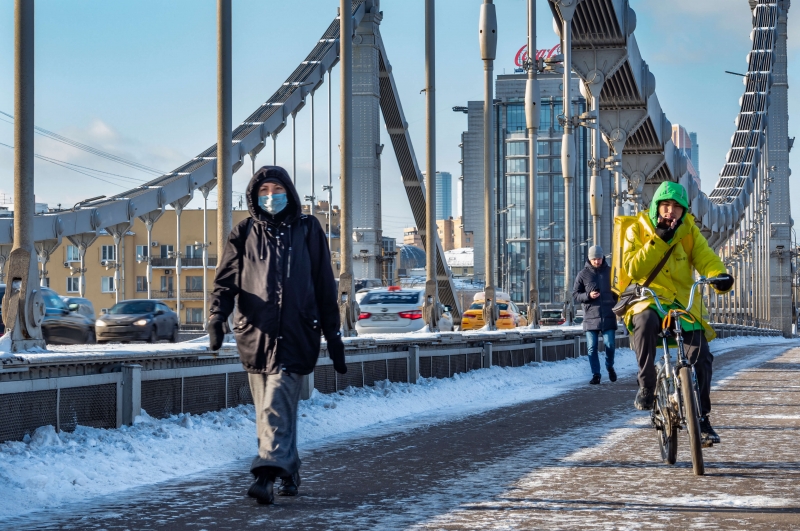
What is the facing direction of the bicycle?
toward the camera

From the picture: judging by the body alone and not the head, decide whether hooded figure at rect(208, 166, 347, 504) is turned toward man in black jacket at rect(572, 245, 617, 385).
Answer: no

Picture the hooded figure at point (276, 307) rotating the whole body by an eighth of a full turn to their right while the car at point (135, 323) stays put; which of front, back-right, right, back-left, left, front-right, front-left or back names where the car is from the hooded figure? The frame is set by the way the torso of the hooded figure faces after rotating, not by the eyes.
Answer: back-right

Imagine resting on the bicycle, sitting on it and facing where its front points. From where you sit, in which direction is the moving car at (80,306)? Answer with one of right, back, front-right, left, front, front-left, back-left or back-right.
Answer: back-right

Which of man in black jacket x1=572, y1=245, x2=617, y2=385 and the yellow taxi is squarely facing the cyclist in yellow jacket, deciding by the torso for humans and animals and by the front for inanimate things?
the man in black jacket

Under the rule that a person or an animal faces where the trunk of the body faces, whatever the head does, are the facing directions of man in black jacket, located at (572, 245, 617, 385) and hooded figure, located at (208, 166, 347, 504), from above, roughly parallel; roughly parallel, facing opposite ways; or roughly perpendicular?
roughly parallel

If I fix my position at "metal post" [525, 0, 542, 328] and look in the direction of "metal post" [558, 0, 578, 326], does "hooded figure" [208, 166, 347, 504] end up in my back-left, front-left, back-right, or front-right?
back-right

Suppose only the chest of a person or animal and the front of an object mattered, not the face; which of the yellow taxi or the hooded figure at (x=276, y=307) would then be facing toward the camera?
the hooded figure

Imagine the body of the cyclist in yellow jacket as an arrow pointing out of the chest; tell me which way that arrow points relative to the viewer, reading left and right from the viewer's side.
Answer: facing the viewer

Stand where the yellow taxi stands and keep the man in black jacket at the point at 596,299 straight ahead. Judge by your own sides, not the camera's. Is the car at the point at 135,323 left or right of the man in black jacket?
right

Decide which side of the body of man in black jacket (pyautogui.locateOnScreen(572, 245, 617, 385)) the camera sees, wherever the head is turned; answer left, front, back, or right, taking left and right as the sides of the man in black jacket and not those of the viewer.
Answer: front

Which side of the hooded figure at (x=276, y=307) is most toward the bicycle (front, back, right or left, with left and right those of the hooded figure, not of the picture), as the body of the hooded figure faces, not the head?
left

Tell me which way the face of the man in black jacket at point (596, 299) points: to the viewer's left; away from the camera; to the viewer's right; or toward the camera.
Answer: toward the camera

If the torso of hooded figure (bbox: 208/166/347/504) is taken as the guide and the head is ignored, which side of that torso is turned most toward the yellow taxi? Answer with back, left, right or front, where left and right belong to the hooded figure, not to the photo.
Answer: back

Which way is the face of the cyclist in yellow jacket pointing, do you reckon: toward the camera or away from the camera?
toward the camera

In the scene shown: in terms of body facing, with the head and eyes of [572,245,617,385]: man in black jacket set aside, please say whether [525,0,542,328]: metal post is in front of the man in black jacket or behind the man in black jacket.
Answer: behind

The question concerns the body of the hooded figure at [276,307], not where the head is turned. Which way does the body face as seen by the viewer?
toward the camera

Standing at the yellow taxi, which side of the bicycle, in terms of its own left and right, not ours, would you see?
back
